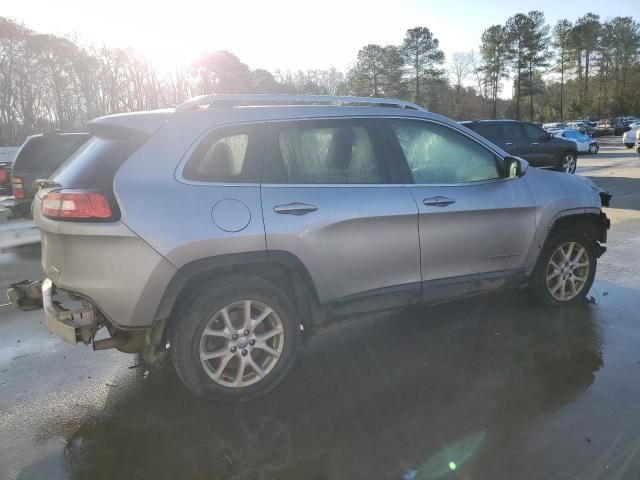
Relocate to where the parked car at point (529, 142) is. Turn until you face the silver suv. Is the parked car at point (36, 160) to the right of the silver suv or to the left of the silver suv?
right

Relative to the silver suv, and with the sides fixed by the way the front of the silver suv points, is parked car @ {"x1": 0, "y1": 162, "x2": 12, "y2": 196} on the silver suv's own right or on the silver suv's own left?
on the silver suv's own left

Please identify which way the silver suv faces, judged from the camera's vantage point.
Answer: facing away from the viewer and to the right of the viewer

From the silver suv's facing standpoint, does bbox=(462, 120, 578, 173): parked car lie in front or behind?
in front
